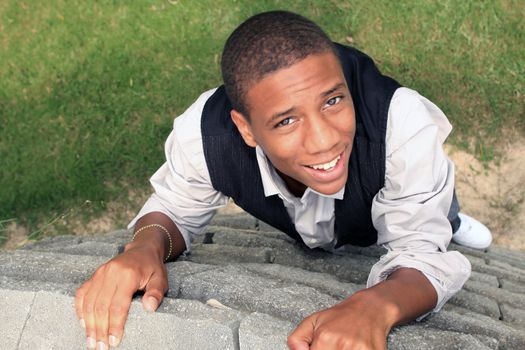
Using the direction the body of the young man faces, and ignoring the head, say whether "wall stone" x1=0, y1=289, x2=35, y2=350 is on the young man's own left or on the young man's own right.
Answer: on the young man's own right

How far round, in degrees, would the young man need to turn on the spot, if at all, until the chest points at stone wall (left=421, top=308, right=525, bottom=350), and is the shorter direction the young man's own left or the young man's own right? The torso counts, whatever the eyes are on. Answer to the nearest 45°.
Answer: approximately 45° to the young man's own left

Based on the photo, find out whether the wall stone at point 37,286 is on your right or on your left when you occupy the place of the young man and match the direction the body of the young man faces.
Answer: on your right

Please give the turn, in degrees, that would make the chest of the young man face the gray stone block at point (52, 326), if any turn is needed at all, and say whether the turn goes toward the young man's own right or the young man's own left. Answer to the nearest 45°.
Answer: approximately 45° to the young man's own right

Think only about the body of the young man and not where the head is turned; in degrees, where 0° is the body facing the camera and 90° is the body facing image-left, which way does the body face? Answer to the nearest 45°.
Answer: approximately 0°
